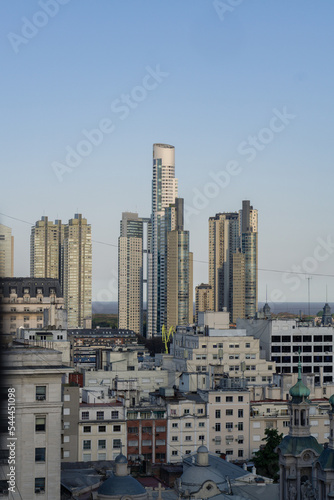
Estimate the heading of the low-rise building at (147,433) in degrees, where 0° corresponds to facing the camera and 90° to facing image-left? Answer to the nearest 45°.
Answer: approximately 0°

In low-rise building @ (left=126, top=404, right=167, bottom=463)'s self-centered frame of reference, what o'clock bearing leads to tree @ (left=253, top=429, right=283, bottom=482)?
The tree is roughly at 10 o'clock from the low-rise building.
